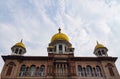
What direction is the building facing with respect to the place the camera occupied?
facing the viewer
